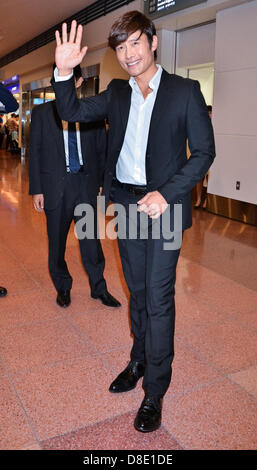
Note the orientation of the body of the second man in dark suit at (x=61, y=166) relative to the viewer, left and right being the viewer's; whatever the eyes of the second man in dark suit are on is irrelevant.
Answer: facing the viewer

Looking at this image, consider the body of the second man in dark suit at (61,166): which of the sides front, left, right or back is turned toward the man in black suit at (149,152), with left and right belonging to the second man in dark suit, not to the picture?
front

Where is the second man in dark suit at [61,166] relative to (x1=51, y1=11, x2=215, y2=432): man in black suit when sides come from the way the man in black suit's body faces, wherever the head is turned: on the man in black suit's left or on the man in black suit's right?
on the man in black suit's right

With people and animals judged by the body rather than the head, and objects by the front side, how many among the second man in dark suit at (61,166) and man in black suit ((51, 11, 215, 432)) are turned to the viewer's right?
0

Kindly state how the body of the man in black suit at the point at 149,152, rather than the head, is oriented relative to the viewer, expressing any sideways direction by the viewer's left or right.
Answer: facing the viewer and to the left of the viewer
